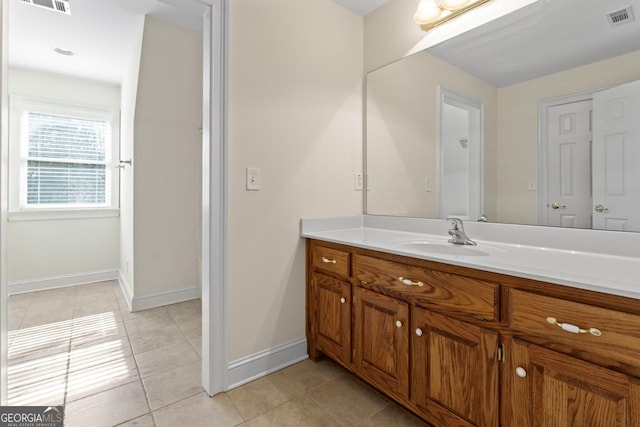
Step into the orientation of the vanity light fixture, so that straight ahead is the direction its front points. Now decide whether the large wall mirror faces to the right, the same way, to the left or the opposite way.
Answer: the same way

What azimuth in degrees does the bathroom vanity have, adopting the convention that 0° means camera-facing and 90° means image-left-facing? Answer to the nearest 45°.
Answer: approximately 45°

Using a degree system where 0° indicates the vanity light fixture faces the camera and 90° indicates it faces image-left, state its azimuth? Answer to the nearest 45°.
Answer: approximately 45°

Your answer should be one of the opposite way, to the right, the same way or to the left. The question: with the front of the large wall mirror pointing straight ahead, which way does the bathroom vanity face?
the same way

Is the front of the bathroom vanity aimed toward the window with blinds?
no

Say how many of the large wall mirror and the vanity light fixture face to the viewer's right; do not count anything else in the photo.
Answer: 0
